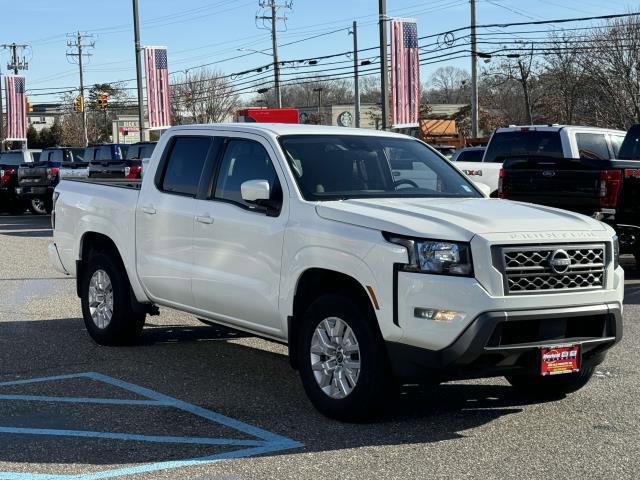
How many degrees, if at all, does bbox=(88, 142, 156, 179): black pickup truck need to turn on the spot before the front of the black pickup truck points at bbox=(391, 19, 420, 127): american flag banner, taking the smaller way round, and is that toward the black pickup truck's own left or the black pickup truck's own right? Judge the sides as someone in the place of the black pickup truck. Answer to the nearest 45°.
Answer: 0° — it already faces it

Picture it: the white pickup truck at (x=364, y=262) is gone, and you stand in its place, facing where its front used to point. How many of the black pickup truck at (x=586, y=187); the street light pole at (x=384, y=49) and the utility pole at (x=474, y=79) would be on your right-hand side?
0

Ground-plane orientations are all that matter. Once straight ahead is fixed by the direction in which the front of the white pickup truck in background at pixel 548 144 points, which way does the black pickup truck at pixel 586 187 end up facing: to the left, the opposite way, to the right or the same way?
the same way

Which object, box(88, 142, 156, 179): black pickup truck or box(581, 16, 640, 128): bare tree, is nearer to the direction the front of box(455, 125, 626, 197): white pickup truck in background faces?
the bare tree

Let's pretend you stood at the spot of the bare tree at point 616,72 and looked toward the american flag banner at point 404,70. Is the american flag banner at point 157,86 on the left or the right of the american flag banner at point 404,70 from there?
right

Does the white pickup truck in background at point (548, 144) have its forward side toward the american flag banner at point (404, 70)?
no

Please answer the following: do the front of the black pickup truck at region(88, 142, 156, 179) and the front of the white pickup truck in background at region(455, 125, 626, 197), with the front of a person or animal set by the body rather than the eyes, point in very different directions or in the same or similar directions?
same or similar directions

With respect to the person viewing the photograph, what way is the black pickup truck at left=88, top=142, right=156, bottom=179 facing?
facing away from the viewer and to the right of the viewer

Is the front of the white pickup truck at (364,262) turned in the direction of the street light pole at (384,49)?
no

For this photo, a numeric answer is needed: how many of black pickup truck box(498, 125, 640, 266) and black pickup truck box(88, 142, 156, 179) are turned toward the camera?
0

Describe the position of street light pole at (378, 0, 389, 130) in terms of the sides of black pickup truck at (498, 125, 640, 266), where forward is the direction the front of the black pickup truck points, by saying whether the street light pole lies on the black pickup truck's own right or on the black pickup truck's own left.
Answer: on the black pickup truck's own left

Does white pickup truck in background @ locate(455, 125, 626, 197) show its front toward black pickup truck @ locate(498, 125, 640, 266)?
no

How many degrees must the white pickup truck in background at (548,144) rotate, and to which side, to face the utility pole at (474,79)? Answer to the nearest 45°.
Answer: approximately 45° to its left

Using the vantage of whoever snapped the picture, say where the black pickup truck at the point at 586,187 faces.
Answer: facing away from the viewer and to the right of the viewer

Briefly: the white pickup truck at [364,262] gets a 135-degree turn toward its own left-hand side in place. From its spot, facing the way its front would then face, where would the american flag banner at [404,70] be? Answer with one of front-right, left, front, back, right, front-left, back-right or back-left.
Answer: front

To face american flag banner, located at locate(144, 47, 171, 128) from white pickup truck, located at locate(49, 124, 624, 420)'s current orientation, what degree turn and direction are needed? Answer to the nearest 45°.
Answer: approximately 135° to its left

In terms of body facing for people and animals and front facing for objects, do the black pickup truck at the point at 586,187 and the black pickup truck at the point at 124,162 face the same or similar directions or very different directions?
same or similar directions

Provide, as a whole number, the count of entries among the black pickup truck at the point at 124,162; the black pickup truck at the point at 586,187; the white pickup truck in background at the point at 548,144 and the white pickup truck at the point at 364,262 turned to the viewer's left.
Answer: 0

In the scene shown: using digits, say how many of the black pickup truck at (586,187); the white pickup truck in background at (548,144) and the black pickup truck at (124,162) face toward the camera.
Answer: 0
